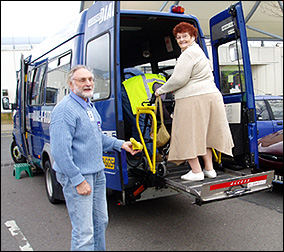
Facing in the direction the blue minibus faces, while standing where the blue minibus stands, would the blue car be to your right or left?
on your right

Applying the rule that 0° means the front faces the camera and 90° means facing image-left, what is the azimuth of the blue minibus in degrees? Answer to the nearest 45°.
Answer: approximately 135°
